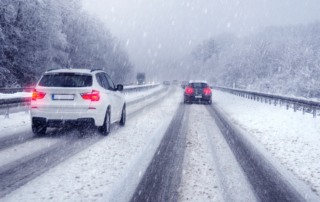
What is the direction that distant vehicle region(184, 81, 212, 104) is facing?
away from the camera

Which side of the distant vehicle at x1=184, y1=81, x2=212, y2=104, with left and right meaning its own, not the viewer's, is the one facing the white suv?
back
